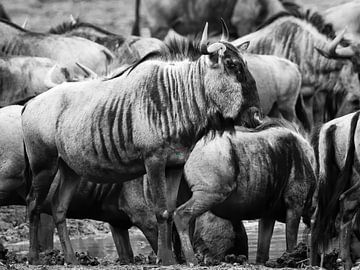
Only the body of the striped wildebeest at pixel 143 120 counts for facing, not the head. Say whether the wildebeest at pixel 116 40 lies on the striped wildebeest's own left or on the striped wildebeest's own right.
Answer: on the striped wildebeest's own left
